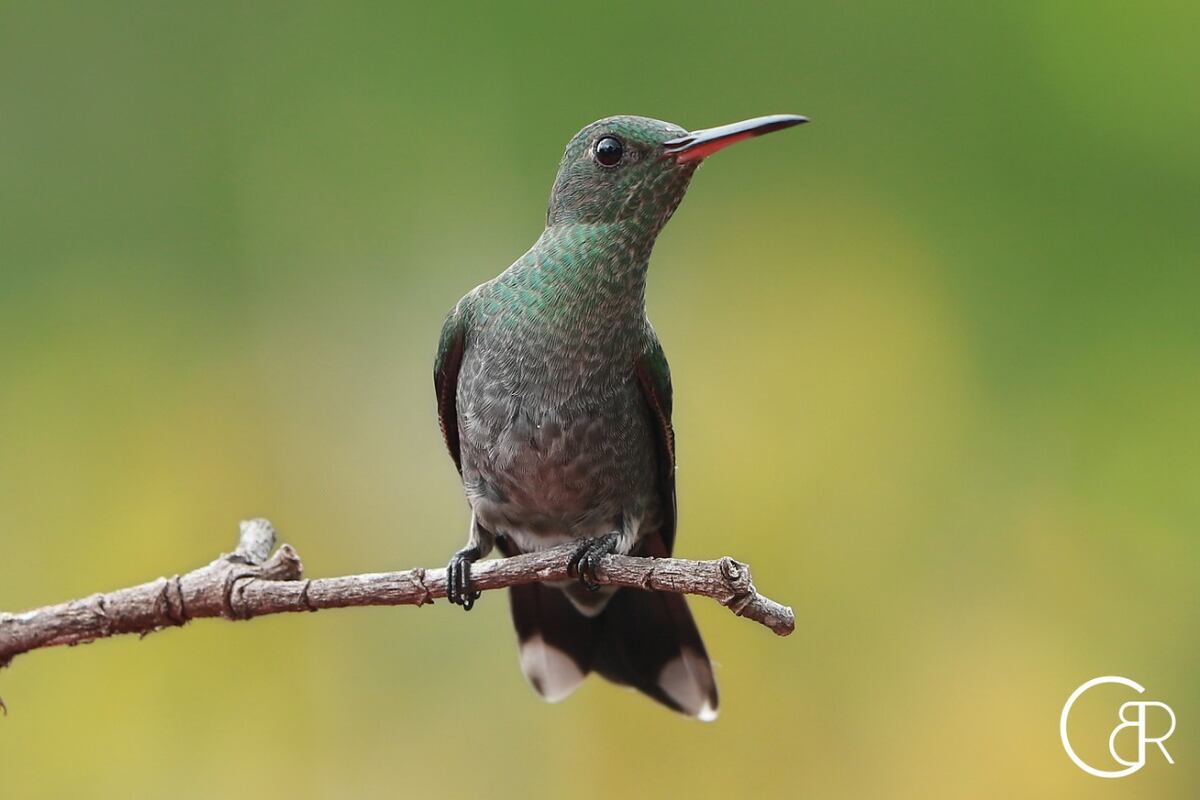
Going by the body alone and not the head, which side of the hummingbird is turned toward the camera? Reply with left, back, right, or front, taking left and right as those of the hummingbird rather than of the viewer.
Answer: front
